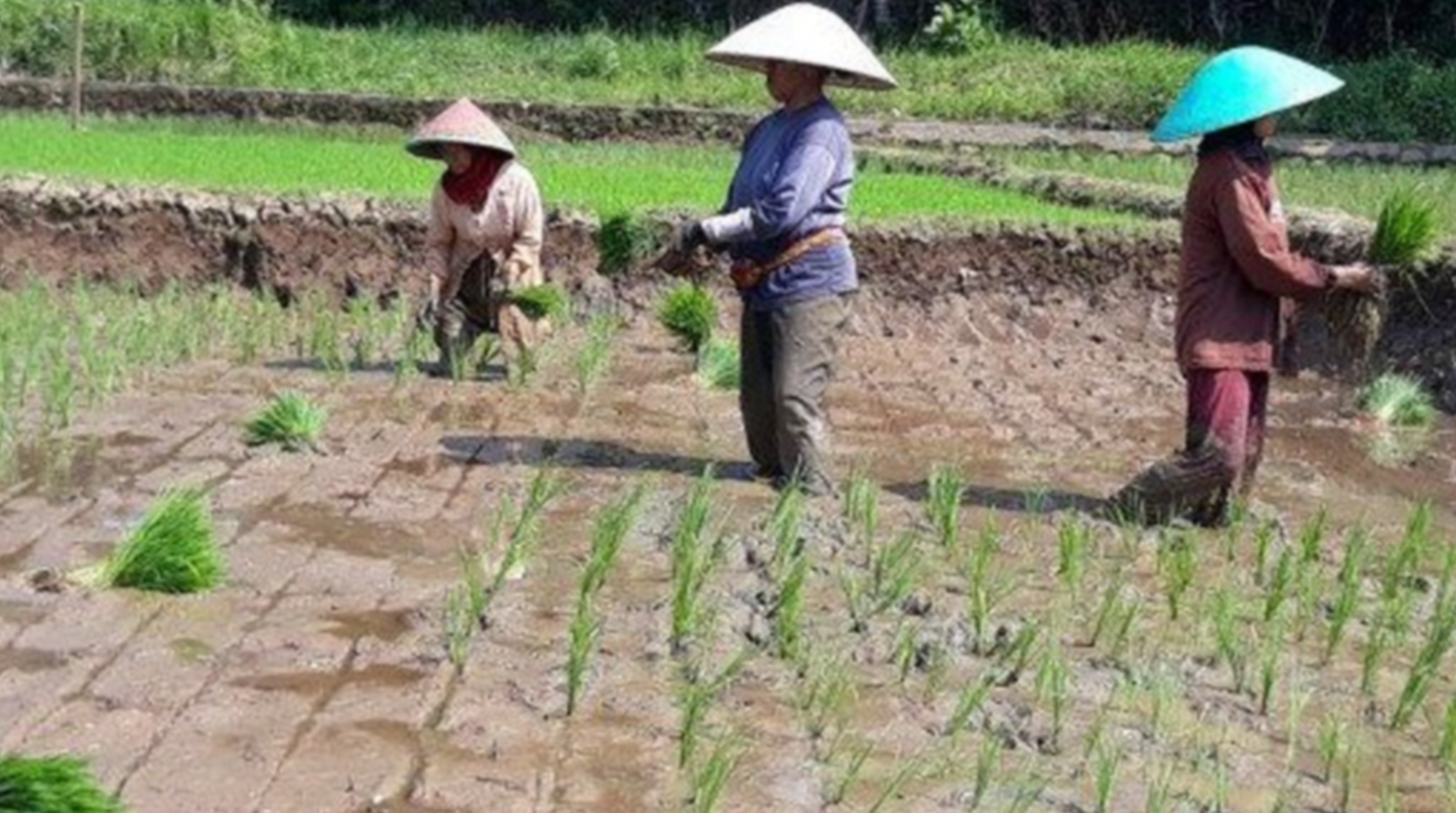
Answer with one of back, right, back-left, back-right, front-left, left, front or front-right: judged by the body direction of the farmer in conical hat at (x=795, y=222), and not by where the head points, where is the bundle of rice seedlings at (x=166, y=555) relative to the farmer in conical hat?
front-left

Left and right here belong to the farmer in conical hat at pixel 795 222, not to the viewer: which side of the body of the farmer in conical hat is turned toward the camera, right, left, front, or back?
left

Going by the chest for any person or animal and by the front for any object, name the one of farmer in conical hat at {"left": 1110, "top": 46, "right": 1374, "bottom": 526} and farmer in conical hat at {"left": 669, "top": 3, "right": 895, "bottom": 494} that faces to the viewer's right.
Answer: farmer in conical hat at {"left": 1110, "top": 46, "right": 1374, "bottom": 526}

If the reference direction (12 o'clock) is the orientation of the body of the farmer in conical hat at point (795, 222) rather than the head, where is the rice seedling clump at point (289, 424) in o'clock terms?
The rice seedling clump is roughly at 12 o'clock from the farmer in conical hat.

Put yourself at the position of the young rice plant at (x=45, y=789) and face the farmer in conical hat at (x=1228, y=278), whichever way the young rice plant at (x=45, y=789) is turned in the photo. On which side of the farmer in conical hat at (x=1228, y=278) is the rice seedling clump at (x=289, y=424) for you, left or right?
left

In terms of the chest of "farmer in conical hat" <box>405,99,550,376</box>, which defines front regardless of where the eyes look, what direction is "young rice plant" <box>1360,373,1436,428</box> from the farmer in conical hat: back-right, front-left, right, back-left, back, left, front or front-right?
back-left

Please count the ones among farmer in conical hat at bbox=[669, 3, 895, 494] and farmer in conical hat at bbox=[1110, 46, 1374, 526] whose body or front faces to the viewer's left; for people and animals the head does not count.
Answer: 1

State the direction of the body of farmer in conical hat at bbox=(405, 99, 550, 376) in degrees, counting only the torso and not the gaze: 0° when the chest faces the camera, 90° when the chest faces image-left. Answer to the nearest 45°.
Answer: approximately 45°

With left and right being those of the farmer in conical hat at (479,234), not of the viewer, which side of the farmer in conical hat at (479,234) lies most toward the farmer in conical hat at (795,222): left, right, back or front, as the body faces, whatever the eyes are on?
left

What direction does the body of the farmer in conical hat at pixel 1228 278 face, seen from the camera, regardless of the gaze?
to the viewer's right

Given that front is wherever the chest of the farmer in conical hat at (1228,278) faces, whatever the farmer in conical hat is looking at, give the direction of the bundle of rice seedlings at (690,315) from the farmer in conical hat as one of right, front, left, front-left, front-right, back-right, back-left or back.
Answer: back-left

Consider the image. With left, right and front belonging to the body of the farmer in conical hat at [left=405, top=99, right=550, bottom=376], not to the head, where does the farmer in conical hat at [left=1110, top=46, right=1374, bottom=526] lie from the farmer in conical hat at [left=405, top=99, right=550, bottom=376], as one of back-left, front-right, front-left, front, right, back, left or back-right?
left
